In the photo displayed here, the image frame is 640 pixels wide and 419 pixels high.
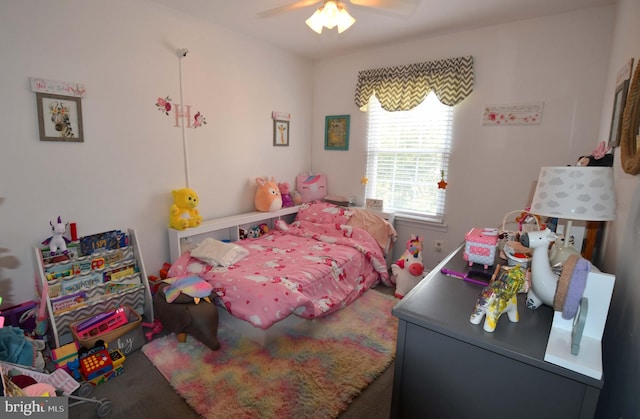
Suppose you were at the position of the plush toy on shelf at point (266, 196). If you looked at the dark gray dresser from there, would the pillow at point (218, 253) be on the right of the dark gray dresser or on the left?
right

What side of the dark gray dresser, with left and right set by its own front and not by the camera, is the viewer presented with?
left

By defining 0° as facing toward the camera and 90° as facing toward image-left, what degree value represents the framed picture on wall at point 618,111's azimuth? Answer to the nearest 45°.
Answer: approximately 90°

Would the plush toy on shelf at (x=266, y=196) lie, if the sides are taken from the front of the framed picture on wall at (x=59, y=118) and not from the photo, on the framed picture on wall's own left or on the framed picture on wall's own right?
on the framed picture on wall's own left

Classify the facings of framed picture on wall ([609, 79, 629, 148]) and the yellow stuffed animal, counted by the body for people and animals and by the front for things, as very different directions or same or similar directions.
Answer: very different directions

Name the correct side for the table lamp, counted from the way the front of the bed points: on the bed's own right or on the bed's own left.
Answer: on the bed's own left

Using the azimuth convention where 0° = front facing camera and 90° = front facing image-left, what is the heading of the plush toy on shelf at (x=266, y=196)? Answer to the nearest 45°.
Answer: approximately 315°

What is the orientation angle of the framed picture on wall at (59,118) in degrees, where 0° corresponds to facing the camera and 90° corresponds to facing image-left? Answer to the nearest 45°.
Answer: approximately 315°

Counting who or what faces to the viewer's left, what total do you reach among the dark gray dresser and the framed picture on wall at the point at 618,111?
2

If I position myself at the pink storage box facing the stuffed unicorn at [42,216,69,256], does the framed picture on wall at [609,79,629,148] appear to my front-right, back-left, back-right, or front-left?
back-right

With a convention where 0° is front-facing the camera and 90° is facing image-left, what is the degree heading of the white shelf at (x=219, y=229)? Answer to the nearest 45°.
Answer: approximately 315°

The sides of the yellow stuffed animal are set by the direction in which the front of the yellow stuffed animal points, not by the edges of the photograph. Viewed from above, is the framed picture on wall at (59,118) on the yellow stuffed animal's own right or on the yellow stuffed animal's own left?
on the yellow stuffed animal's own right
